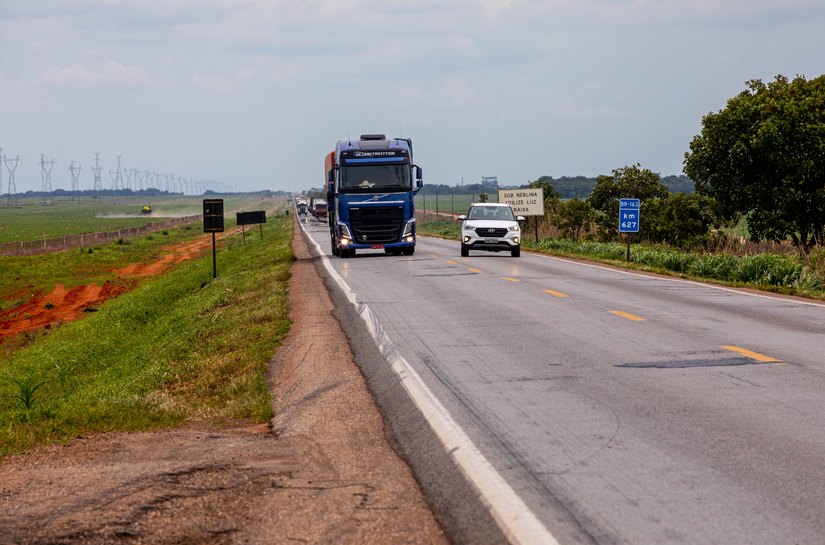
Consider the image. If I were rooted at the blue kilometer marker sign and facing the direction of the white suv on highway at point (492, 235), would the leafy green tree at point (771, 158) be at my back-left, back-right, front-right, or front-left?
back-right

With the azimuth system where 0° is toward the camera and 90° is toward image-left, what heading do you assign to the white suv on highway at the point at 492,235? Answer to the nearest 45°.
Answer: approximately 0°

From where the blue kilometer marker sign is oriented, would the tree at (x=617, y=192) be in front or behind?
behind

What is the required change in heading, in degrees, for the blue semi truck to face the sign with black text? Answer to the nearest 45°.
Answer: approximately 135° to its left

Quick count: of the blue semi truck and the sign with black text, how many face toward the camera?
2

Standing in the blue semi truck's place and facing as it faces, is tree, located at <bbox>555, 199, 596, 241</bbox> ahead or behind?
behind

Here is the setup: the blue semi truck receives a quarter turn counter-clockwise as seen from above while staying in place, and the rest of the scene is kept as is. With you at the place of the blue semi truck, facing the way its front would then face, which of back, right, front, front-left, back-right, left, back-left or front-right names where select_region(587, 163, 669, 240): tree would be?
front-left

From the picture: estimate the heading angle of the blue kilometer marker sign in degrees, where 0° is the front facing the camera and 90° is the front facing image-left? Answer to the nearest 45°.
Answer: approximately 0°

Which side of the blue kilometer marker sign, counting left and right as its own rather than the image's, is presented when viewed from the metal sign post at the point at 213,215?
right
